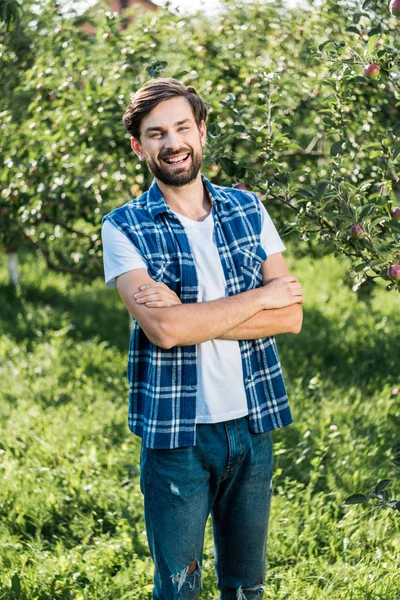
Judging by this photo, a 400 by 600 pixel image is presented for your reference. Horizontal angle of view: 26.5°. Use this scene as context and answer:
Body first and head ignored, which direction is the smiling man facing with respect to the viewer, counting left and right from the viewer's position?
facing the viewer and to the right of the viewer

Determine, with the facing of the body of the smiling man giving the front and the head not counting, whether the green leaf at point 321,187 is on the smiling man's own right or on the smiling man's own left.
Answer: on the smiling man's own left

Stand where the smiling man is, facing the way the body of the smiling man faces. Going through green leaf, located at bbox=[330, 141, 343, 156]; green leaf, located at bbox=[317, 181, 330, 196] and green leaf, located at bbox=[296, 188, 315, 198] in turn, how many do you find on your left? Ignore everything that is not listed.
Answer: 3

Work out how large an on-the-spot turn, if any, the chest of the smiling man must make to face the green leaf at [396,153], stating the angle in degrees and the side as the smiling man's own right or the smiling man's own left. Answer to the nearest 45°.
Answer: approximately 45° to the smiling man's own left

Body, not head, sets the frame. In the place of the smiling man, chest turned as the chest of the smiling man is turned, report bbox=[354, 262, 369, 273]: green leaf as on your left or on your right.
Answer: on your left

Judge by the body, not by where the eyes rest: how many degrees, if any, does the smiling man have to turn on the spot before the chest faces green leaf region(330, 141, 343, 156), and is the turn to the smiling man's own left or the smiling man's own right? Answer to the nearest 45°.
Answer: approximately 90° to the smiling man's own left
